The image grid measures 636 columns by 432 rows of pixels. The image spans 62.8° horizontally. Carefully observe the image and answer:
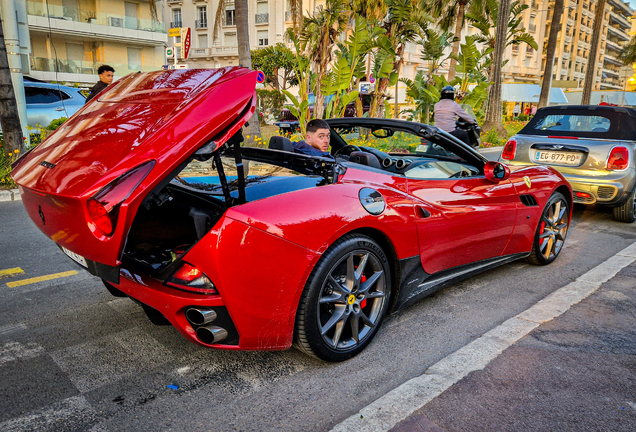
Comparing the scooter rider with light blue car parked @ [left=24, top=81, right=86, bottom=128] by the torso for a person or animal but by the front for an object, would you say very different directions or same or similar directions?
very different directions

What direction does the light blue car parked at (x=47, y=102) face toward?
to the viewer's left

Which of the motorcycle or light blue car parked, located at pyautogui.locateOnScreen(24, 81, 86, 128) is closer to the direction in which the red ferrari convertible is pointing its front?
the motorcycle

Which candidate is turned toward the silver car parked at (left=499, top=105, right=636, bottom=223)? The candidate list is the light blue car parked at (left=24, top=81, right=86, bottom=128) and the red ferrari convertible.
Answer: the red ferrari convertible

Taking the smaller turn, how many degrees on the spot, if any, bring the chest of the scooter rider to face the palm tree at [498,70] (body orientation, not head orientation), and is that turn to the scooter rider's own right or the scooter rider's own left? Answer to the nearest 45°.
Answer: approximately 45° to the scooter rider's own left

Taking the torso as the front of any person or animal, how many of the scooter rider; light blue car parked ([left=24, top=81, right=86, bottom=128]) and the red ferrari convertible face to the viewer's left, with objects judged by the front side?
1

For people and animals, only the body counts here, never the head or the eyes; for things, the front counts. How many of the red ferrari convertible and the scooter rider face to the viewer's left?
0

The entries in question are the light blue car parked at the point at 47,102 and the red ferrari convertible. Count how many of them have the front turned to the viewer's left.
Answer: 1

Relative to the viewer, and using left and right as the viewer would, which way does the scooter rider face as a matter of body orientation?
facing away from the viewer and to the right of the viewer

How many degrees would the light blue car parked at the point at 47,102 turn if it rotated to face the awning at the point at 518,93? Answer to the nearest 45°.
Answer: approximately 180°

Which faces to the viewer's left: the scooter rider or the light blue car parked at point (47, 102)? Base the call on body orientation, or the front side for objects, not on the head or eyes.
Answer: the light blue car parked

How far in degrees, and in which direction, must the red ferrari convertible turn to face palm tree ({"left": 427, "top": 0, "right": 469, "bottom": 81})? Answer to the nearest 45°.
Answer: approximately 45° to its left

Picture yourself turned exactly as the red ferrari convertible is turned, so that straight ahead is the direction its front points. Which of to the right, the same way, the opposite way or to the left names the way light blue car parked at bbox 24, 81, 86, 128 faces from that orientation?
the opposite way

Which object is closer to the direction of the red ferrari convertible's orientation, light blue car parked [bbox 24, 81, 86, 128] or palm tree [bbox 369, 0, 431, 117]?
the palm tree

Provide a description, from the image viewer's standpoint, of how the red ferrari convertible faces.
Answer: facing away from the viewer and to the right of the viewer
